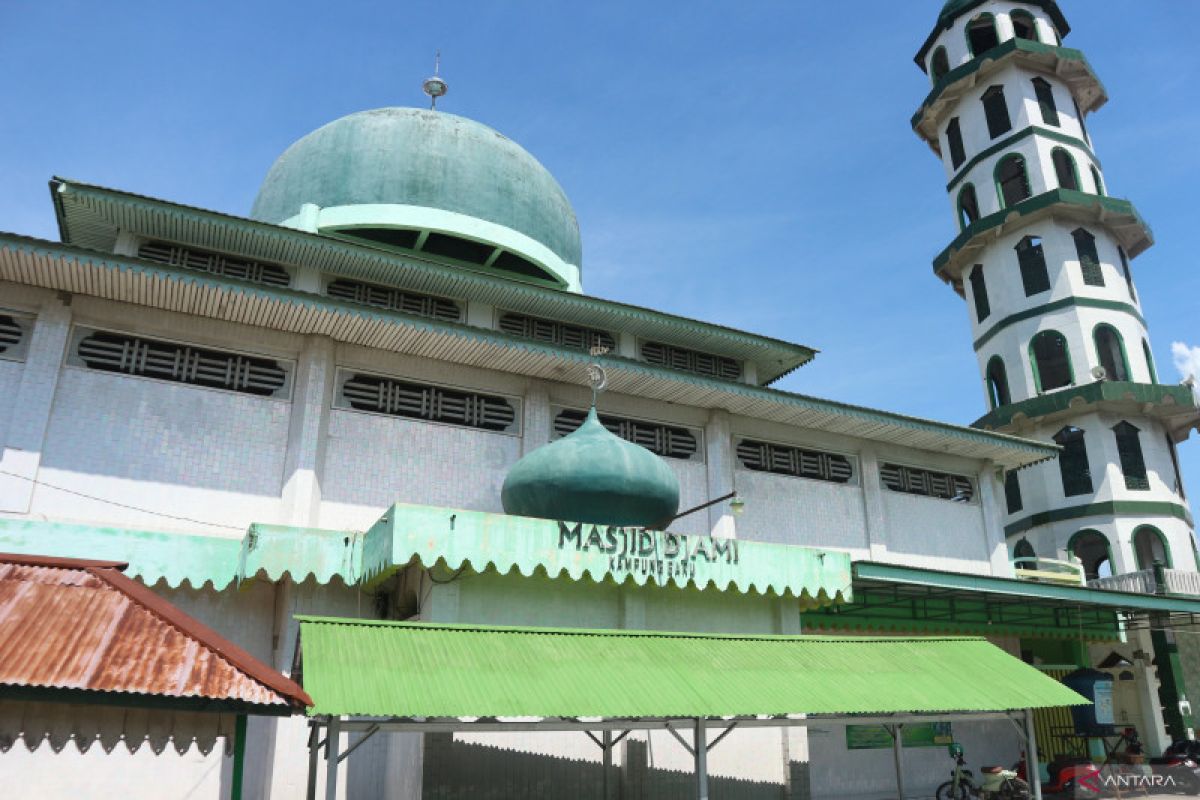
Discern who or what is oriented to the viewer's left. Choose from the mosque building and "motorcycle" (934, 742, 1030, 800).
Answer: the motorcycle

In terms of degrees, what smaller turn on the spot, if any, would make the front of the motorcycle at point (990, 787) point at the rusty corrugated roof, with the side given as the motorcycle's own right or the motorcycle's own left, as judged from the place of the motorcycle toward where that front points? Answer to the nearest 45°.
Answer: approximately 45° to the motorcycle's own left

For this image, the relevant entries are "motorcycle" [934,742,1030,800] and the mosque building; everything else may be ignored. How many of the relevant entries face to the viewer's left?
1

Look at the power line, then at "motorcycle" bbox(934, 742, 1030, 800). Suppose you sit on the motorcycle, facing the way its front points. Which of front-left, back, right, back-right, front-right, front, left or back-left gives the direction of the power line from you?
front-left

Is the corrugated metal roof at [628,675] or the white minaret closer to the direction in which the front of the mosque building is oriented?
the corrugated metal roof

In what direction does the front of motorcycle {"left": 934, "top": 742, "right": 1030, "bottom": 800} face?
to the viewer's left

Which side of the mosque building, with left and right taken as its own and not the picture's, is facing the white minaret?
left

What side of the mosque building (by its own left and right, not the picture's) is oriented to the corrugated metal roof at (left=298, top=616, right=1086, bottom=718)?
front

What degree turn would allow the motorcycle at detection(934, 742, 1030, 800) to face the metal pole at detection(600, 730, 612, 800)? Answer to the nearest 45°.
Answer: approximately 45° to its left
